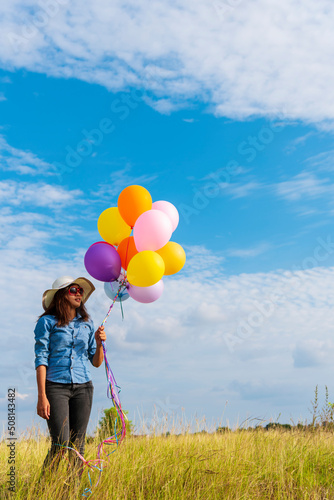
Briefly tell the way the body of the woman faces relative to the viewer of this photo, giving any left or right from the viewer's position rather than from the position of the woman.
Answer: facing the viewer and to the right of the viewer

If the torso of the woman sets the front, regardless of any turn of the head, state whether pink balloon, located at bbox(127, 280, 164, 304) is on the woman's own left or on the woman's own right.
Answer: on the woman's own left
